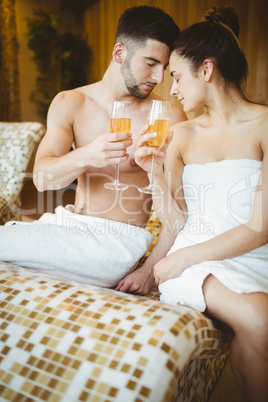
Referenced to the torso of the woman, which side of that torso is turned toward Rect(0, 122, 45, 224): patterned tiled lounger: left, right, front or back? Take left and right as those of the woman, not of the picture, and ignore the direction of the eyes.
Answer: right

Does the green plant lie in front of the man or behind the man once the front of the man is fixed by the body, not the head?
behind

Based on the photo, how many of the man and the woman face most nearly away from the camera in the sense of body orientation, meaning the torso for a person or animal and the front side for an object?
0

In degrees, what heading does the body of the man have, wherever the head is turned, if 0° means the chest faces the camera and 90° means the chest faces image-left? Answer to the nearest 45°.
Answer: approximately 315°

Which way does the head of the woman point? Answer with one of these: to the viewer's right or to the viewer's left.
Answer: to the viewer's left
